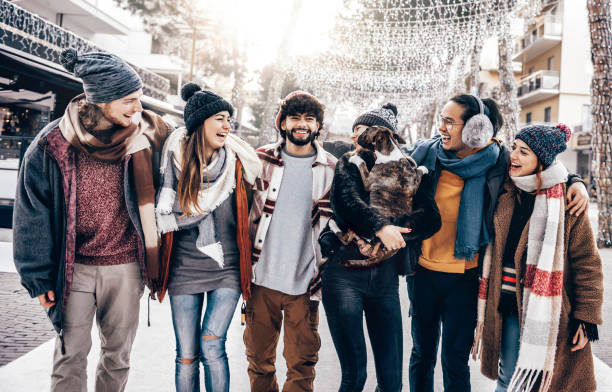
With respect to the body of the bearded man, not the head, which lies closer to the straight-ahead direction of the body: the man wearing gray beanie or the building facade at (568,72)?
the man wearing gray beanie

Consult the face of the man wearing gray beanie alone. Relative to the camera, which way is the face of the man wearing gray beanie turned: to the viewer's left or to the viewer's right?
to the viewer's right

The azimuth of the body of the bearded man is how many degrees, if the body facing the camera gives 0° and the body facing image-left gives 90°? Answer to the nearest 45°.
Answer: approximately 0°

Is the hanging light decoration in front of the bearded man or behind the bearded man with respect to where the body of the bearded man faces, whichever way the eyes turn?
behind

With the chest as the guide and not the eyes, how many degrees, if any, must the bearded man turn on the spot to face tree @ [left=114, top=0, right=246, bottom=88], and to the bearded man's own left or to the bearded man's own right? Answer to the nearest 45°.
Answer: approximately 180°

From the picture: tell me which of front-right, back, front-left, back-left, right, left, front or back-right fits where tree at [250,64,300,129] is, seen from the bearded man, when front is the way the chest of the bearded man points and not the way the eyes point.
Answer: back

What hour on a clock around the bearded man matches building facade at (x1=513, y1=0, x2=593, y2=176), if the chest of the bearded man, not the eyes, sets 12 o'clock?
The building facade is roughly at 7 o'clock from the bearded man.

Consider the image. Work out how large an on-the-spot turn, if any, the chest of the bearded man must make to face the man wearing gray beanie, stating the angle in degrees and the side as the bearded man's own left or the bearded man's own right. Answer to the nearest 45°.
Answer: approximately 90° to the bearded man's own right

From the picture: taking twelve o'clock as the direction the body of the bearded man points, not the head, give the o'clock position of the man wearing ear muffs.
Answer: The man wearing ear muffs is roughly at 9 o'clock from the bearded man.
